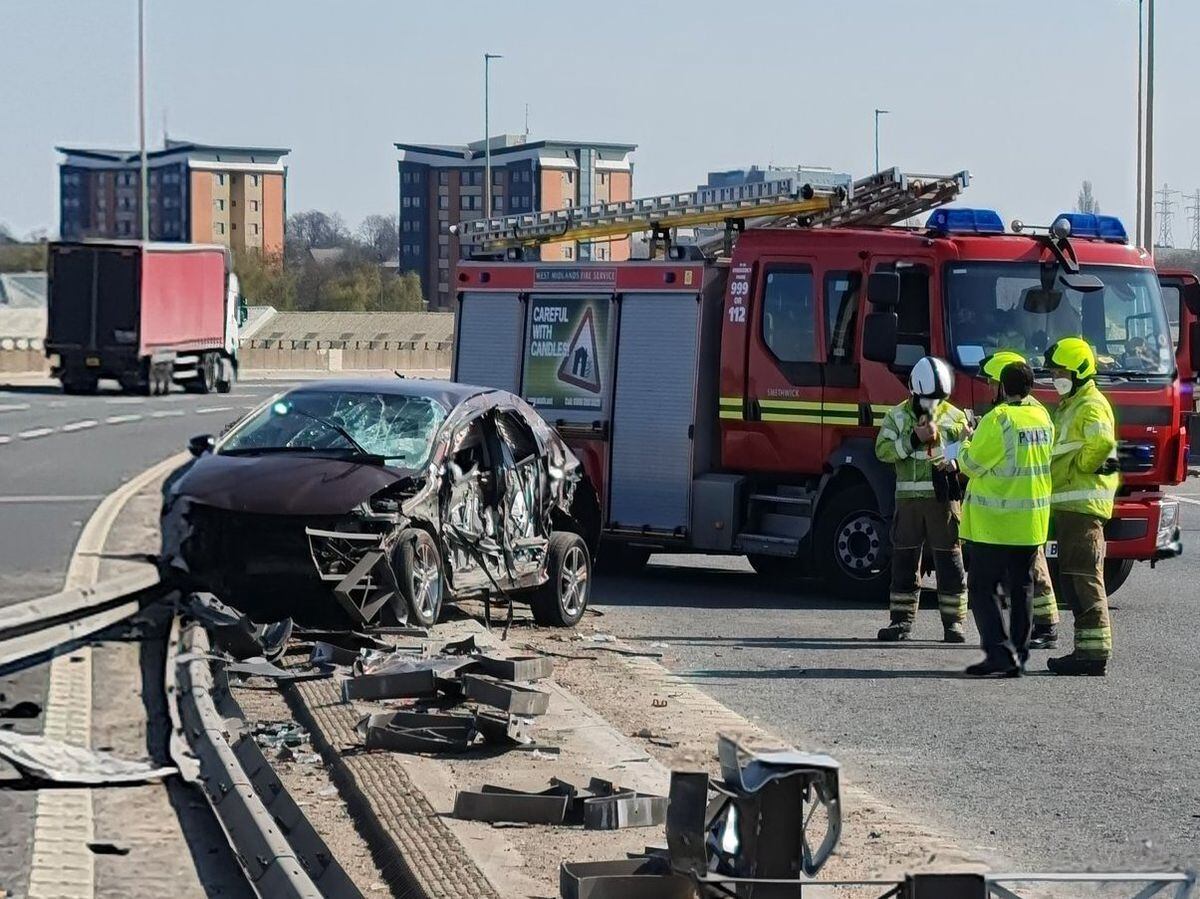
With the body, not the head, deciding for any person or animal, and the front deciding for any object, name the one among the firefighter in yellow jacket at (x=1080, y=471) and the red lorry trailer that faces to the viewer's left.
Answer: the firefighter in yellow jacket

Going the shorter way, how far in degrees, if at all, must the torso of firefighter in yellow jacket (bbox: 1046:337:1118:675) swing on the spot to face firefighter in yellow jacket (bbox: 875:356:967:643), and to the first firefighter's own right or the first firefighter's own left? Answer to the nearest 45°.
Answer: approximately 45° to the first firefighter's own right

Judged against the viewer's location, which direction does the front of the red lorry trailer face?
facing away from the viewer and to the right of the viewer

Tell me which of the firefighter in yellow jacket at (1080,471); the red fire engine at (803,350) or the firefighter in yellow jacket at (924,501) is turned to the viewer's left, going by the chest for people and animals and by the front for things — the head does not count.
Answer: the firefighter in yellow jacket at (1080,471)

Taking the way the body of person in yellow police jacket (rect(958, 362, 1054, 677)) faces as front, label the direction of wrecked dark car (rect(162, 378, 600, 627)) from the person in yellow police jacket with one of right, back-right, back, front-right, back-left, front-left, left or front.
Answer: front-left

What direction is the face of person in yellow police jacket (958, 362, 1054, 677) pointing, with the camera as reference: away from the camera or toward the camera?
away from the camera

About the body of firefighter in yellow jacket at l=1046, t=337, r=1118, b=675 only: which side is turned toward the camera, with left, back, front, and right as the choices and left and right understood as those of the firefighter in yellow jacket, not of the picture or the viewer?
left

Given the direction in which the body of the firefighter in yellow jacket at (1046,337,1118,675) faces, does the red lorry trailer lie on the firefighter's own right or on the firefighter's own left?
on the firefighter's own right

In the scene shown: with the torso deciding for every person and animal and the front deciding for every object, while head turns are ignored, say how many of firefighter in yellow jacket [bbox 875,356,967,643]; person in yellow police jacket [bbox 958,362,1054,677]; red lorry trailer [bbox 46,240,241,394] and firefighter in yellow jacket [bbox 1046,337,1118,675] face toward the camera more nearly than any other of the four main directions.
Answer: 1

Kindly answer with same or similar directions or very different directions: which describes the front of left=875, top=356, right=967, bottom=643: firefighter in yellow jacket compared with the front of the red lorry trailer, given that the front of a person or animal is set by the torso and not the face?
very different directions

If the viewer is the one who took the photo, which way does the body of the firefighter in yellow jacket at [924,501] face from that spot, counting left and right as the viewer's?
facing the viewer

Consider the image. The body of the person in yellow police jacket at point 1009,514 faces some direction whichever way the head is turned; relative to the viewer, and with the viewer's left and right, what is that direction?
facing away from the viewer and to the left of the viewer

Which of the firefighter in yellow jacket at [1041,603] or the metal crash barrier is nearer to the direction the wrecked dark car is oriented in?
the metal crash barrier

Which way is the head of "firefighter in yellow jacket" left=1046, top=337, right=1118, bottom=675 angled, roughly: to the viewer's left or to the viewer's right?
to the viewer's left

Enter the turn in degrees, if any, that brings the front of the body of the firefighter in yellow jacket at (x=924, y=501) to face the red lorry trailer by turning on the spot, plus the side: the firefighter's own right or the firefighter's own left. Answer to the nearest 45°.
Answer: approximately 135° to the firefighter's own right

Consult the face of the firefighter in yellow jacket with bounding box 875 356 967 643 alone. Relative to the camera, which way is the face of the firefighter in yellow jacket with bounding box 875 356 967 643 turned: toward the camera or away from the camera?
toward the camera

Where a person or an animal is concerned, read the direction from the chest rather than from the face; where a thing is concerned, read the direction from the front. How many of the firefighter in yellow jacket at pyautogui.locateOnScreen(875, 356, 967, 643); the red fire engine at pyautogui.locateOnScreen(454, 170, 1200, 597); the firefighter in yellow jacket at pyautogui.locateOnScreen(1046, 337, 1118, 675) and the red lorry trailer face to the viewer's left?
1
